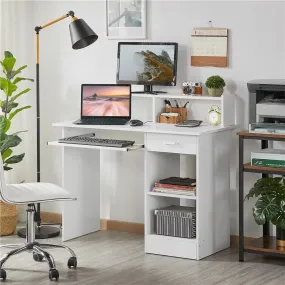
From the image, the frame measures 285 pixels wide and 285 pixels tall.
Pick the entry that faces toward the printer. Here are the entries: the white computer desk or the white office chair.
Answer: the white office chair

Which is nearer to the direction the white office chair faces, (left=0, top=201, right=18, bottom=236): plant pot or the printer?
the printer

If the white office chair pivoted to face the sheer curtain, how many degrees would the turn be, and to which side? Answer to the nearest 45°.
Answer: approximately 90° to its left

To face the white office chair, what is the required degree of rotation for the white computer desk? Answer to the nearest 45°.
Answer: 0° — it already faces it

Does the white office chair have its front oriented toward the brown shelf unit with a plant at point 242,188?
yes

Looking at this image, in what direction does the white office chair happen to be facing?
to the viewer's right

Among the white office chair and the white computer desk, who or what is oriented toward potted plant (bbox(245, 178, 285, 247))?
the white office chair

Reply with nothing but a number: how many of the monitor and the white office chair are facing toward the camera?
1

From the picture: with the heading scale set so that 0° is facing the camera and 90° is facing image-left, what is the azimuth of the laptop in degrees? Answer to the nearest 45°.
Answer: approximately 0°

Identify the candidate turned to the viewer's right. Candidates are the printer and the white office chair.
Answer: the white office chair
